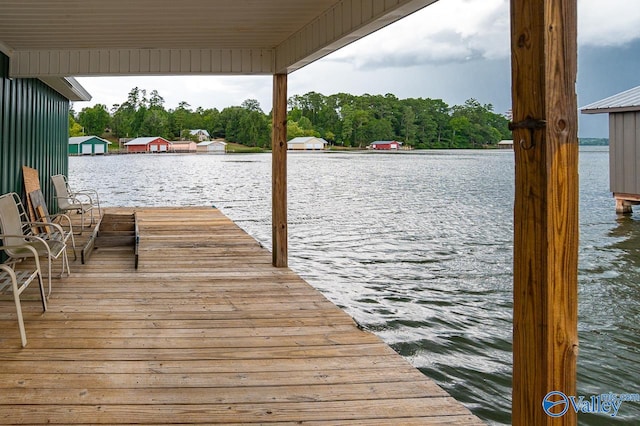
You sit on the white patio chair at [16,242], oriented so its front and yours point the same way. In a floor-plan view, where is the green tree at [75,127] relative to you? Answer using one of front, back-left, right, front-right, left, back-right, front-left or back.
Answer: back-left

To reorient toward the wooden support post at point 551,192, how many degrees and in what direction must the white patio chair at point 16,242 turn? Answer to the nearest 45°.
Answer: approximately 45° to its right

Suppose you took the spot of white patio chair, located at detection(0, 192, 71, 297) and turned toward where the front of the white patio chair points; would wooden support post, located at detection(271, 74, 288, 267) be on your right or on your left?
on your left

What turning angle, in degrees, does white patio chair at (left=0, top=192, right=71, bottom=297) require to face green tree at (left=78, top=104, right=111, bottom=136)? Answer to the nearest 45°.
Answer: approximately 135° to its left

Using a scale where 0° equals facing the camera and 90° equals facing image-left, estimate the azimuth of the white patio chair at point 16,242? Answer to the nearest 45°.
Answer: approximately 315°

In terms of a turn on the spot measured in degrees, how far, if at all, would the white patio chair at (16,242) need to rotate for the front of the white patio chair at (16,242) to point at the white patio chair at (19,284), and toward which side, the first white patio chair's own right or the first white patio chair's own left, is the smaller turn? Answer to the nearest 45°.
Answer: approximately 45° to the first white patio chair's own right
